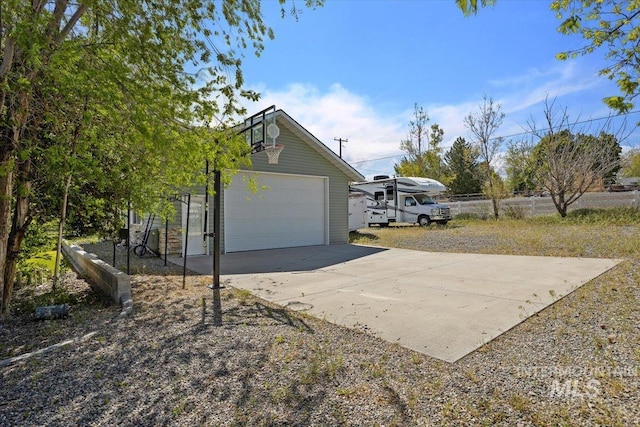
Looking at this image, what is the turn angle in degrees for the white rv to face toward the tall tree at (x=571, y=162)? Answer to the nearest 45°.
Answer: approximately 45° to its left

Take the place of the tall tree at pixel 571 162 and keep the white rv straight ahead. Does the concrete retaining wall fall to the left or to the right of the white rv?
left

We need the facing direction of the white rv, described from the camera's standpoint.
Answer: facing the viewer and to the right of the viewer

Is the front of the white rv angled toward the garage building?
no

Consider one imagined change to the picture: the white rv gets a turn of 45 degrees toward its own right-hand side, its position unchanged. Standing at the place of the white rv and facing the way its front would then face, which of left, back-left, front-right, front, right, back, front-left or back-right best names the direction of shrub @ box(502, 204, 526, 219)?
left

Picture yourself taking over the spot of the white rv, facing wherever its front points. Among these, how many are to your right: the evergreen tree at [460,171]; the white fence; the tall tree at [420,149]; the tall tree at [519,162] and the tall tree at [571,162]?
0

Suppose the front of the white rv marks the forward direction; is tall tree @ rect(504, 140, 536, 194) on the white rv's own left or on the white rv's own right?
on the white rv's own left

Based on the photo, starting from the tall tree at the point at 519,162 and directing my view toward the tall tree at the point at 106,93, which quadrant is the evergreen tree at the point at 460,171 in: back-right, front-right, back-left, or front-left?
back-right

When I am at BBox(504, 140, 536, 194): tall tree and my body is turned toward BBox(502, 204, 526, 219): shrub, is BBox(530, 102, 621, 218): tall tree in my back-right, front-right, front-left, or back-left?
front-left

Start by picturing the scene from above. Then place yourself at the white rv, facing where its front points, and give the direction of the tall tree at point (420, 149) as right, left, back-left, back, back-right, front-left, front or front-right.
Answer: back-left

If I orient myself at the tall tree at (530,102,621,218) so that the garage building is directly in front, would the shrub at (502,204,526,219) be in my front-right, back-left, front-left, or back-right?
front-right

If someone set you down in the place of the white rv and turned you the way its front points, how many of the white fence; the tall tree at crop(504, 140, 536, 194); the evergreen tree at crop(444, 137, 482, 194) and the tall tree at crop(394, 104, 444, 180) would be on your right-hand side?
0

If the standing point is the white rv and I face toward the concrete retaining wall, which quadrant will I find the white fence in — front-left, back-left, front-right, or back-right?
back-left

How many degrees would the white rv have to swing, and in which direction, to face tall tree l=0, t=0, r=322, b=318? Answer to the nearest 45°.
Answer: approximately 45° to its right

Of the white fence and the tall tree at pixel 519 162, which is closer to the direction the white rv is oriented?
the white fence

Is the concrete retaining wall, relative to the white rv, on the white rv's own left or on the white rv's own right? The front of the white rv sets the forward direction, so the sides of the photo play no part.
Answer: on the white rv's own right
